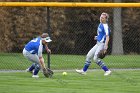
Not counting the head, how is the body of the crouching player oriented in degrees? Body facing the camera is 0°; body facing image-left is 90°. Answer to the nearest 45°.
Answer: approximately 270°
